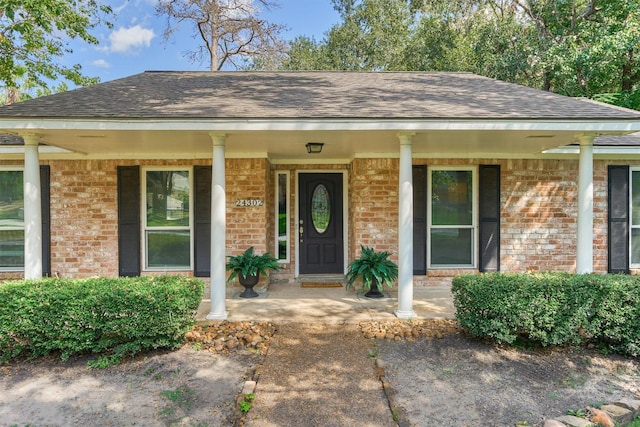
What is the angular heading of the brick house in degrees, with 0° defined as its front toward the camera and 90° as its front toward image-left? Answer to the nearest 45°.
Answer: approximately 0°

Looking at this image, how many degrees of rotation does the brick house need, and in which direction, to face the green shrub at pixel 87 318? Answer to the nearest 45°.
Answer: approximately 45° to its right

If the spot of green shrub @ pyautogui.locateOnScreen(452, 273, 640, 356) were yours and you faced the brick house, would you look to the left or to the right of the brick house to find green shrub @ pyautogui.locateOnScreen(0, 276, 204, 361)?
left

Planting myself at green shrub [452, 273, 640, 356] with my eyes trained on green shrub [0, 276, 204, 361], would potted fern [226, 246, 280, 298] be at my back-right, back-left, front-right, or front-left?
front-right

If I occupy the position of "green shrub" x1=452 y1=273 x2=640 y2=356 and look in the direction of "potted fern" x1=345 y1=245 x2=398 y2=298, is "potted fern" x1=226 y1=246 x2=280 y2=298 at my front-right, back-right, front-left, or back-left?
front-left

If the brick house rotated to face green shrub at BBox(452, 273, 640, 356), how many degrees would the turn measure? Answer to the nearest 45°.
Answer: approximately 45° to its left
